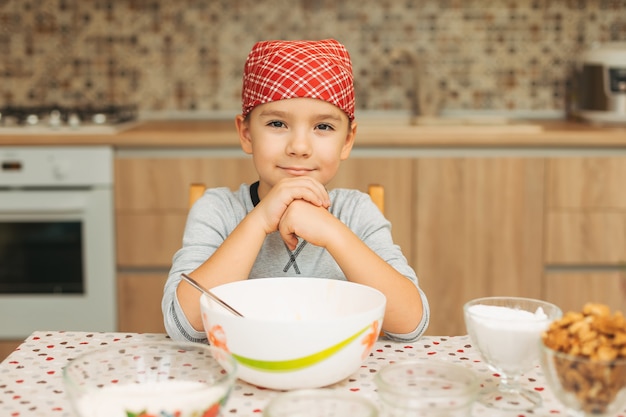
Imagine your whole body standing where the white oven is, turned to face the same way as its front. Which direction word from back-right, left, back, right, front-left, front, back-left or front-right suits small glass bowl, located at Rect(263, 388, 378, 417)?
front

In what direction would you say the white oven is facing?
toward the camera

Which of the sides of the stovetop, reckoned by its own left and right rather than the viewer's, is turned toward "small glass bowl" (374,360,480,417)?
front

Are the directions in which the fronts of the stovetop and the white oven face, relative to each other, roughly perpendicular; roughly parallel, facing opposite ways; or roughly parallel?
roughly parallel

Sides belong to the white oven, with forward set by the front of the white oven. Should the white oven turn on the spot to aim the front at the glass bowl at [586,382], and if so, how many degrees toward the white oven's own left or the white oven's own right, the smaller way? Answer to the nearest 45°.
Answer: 0° — it already faces it

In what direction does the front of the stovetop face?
toward the camera

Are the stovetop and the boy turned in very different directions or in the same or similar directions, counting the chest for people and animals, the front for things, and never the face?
same or similar directions

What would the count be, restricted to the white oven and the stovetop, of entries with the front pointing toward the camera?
2

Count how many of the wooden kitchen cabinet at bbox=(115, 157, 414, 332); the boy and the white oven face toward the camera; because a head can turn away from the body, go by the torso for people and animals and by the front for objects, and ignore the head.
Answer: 3
